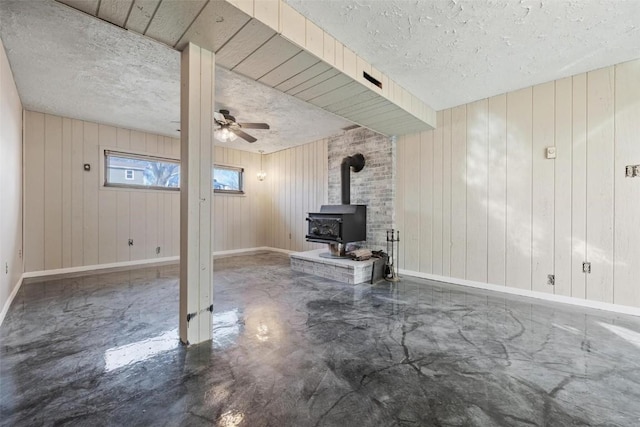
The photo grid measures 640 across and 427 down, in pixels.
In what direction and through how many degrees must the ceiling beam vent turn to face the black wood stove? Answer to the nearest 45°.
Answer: approximately 135° to its left

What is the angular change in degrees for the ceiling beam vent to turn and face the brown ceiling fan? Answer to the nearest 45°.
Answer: approximately 135° to its right

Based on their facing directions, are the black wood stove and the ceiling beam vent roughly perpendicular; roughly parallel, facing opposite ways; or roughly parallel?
roughly perpendicular

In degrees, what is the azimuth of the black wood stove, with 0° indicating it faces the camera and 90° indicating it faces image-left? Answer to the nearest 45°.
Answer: approximately 45°

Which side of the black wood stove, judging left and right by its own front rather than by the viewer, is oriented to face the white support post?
front

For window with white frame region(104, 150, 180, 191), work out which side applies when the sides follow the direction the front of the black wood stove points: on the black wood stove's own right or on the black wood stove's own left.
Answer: on the black wood stove's own right

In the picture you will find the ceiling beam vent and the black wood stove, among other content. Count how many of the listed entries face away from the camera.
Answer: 0

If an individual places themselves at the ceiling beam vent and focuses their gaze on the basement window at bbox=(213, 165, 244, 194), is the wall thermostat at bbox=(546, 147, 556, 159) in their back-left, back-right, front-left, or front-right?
back-right
